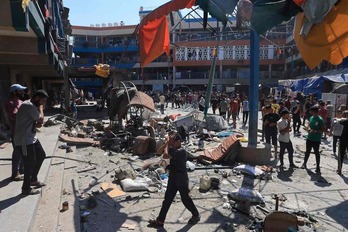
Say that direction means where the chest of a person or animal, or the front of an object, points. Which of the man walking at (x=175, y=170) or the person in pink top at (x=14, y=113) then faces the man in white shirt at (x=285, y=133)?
the person in pink top at (x=14, y=113)

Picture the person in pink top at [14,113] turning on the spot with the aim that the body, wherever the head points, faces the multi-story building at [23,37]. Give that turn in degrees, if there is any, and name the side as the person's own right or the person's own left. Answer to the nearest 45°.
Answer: approximately 90° to the person's own left

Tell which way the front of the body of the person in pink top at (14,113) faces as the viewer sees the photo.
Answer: to the viewer's right

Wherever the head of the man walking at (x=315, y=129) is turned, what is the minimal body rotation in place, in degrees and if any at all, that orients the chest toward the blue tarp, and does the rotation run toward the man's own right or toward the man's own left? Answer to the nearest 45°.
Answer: approximately 135° to the man's own right

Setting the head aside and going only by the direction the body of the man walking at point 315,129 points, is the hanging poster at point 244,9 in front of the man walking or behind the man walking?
in front

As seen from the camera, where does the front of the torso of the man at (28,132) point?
to the viewer's right

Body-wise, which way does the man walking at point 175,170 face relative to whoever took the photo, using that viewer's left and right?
facing to the left of the viewer

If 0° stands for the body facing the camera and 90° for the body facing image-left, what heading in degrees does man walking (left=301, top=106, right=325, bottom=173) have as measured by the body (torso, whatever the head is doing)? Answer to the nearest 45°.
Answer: approximately 45°
